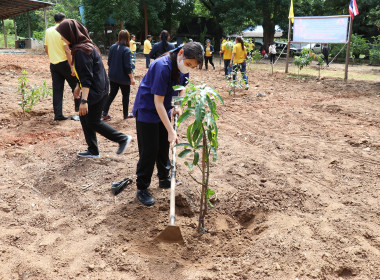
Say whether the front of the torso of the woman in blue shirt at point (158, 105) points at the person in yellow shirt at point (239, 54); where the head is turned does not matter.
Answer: no

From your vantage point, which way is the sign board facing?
toward the camera

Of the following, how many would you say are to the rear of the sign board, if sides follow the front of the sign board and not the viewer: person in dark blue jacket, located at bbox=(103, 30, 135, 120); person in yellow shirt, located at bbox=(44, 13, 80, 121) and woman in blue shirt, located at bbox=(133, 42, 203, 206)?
0

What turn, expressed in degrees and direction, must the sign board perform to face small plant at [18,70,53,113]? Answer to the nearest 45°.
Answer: approximately 45° to its right

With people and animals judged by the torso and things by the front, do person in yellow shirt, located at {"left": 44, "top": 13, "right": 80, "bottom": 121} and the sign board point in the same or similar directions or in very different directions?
very different directions

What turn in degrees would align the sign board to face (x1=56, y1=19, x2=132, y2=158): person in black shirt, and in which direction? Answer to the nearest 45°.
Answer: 0° — it already faces them

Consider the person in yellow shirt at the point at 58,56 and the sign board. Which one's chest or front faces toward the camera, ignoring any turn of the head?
the sign board

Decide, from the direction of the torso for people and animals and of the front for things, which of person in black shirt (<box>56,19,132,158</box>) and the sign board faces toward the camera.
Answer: the sign board

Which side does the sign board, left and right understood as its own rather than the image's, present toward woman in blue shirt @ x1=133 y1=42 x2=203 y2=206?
front
